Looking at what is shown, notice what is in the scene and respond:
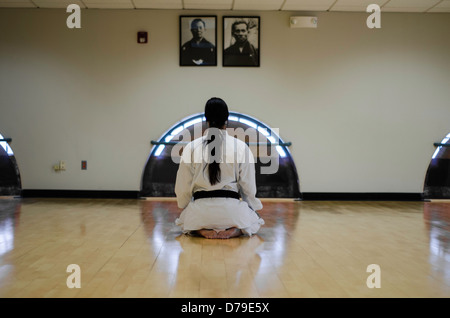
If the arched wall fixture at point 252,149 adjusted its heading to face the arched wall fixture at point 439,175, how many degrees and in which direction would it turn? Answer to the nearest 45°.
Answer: approximately 90° to its left

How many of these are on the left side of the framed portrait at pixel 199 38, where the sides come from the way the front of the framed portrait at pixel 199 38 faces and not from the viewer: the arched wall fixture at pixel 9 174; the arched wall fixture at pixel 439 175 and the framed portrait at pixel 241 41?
2

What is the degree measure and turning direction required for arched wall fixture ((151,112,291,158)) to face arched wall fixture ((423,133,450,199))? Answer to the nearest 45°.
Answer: approximately 90° to its left

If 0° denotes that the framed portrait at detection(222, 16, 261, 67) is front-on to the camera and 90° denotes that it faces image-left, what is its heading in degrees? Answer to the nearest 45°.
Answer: approximately 0°
